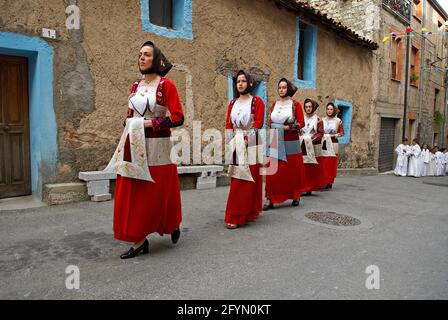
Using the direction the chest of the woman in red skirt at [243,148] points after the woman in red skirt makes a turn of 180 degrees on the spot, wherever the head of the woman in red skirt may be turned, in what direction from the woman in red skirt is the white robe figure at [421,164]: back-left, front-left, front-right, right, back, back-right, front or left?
front

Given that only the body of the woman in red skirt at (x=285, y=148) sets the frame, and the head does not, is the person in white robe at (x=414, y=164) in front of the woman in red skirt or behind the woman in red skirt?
behind

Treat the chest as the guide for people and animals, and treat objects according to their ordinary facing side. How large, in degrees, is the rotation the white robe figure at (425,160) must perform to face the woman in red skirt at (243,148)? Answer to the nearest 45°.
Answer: approximately 45° to its left

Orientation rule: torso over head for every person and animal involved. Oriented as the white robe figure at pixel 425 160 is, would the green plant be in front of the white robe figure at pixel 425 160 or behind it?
behind

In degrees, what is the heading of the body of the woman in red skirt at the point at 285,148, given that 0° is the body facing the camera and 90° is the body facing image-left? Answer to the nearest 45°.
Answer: approximately 45°

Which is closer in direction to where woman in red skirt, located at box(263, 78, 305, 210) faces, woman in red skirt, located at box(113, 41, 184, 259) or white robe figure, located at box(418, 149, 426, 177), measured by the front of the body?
the woman in red skirt

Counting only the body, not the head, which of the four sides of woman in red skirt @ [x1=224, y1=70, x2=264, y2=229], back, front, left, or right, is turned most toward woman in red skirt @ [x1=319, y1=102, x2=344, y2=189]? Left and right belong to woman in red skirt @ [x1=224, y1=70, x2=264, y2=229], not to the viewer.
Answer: back

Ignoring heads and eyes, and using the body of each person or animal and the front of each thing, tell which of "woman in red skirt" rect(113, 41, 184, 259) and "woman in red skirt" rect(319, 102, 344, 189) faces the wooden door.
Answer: "woman in red skirt" rect(319, 102, 344, 189)

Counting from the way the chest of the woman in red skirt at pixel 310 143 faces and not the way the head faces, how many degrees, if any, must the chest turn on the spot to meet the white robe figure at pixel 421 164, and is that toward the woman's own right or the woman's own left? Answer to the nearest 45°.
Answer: approximately 180°

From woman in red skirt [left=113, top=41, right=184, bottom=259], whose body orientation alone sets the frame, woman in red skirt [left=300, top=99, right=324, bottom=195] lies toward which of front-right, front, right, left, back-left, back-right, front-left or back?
back

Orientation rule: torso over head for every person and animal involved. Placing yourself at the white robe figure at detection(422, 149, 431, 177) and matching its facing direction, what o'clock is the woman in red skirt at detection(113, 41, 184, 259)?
The woman in red skirt is roughly at 11 o'clock from the white robe figure.

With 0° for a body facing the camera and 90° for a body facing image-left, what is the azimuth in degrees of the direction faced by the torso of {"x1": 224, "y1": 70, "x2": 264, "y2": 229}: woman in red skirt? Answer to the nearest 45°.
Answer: approximately 45°
